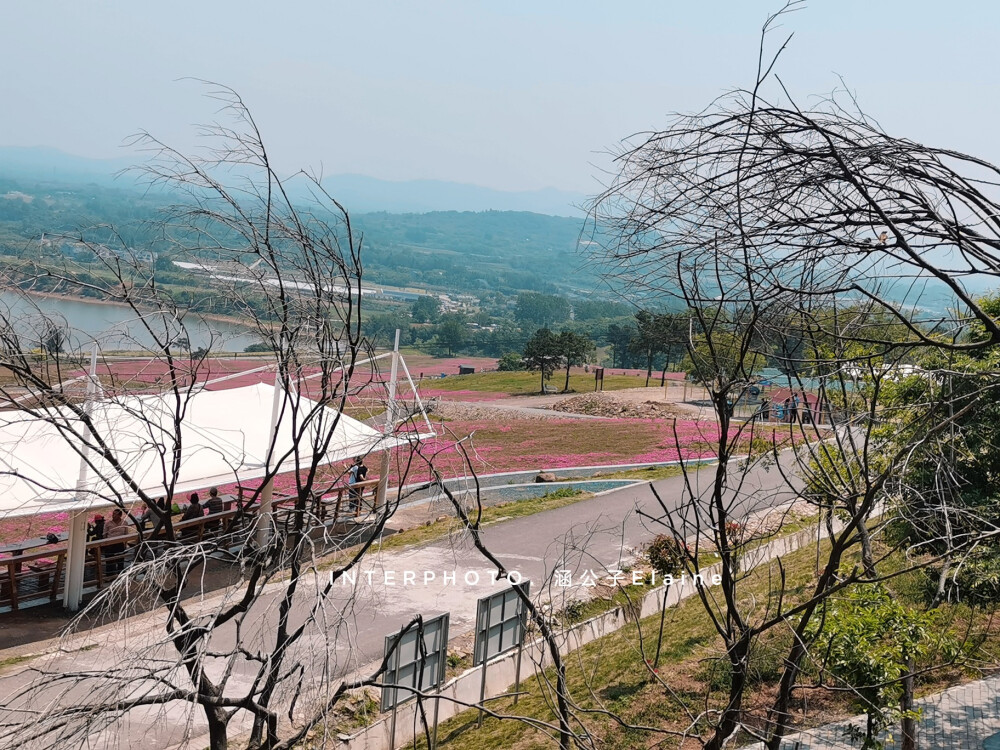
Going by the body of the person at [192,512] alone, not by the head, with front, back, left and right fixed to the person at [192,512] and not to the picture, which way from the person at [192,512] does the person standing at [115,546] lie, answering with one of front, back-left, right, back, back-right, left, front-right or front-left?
back-left

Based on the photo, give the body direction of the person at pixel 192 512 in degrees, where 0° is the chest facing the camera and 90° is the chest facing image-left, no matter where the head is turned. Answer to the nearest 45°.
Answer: approximately 180°

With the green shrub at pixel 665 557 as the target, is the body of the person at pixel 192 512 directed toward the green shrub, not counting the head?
no

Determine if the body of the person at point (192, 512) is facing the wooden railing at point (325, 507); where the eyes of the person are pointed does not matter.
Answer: no

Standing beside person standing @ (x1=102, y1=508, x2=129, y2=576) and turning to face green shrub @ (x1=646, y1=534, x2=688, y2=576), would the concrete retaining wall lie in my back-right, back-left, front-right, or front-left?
front-right

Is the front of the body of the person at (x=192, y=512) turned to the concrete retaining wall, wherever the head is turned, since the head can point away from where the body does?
no
